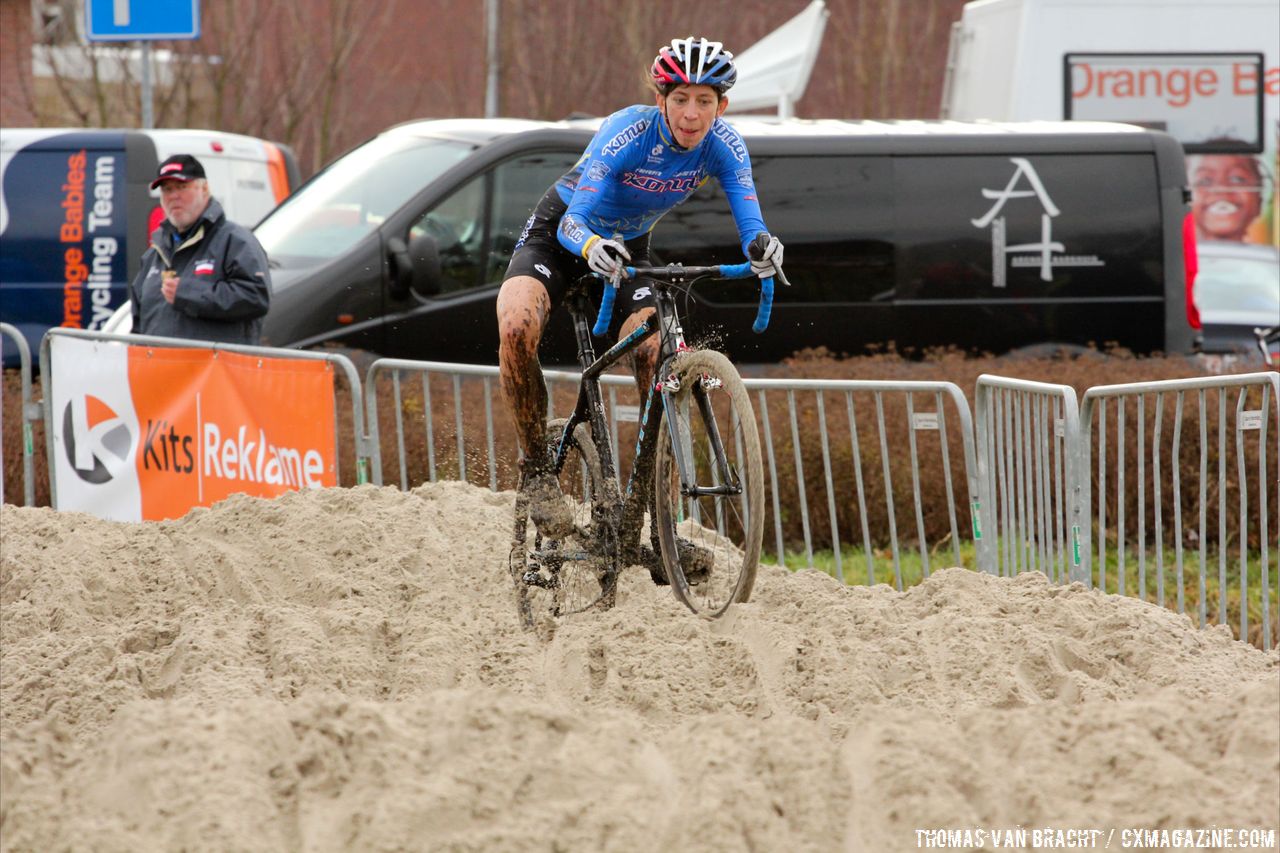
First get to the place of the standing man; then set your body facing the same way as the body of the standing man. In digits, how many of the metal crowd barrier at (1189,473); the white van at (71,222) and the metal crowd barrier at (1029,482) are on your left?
2

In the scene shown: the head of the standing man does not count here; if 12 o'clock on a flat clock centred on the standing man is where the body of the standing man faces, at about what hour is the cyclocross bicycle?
The cyclocross bicycle is roughly at 10 o'clock from the standing man.

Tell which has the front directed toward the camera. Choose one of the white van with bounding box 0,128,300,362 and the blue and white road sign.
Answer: the blue and white road sign

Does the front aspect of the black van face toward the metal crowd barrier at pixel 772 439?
no

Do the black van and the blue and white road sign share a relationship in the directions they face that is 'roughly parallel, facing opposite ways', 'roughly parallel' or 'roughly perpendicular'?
roughly perpendicular

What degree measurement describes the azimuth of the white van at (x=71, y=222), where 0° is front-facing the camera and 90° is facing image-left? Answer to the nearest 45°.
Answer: approximately 135°

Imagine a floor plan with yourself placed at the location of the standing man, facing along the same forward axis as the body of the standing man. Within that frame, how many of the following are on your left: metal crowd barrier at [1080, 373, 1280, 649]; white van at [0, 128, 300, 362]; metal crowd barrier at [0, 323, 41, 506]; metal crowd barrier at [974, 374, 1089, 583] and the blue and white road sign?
2

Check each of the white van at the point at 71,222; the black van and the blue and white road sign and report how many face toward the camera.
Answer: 1

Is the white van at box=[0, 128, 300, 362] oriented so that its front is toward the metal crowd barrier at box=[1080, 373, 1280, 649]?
no

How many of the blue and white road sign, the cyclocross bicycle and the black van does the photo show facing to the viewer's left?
1

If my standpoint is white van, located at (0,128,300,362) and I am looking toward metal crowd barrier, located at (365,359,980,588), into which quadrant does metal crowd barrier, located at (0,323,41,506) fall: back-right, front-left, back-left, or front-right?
front-right

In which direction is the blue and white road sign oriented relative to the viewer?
toward the camera

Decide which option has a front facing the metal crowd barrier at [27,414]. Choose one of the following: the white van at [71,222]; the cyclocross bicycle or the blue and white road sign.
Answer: the blue and white road sign

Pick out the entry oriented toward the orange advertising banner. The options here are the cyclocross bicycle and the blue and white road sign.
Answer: the blue and white road sign

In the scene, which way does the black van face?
to the viewer's left
